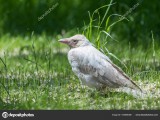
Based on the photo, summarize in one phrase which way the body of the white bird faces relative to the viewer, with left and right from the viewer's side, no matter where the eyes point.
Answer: facing to the left of the viewer
